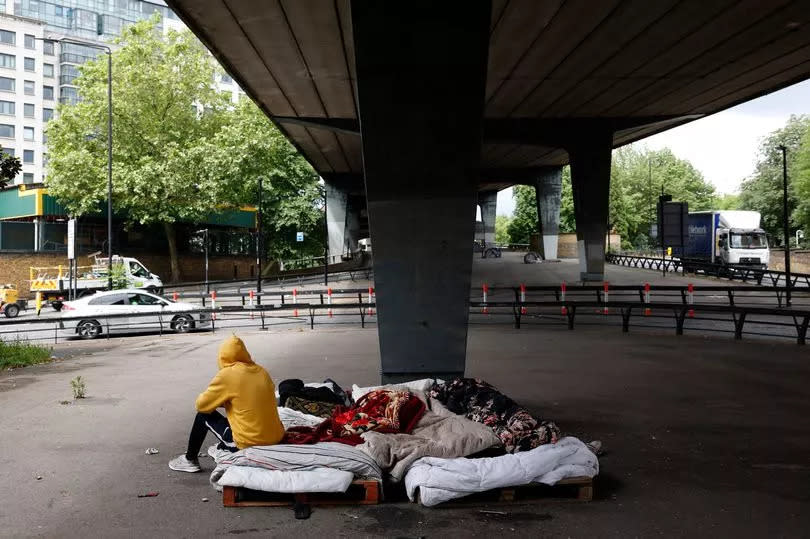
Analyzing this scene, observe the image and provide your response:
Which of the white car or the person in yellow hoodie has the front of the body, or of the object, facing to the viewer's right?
the white car

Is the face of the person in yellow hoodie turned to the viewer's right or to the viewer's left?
to the viewer's left

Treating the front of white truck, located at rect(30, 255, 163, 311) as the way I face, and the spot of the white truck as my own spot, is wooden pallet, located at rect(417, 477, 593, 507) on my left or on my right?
on my right

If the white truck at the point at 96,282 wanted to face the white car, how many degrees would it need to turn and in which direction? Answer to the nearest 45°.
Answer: approximately 135° to its right

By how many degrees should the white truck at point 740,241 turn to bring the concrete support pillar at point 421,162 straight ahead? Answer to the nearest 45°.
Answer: approximately 45° to its right

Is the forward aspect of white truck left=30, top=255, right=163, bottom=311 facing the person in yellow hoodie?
no

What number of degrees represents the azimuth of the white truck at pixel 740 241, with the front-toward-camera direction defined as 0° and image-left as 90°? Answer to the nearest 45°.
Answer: approximately 315°

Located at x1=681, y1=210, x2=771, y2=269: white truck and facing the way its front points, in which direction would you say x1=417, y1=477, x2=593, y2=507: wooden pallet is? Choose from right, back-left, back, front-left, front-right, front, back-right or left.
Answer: front-right

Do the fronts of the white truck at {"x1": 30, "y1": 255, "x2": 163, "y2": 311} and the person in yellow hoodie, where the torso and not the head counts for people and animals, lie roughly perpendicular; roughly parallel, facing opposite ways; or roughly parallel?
roughly perpendicular

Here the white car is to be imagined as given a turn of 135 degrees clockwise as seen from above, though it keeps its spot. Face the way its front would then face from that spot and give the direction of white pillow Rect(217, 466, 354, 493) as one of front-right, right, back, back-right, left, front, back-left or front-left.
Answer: front-left

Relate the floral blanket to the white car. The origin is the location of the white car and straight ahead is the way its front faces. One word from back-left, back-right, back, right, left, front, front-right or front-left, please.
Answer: right

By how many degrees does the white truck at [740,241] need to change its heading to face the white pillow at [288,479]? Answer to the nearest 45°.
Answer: approximately 45° to its right

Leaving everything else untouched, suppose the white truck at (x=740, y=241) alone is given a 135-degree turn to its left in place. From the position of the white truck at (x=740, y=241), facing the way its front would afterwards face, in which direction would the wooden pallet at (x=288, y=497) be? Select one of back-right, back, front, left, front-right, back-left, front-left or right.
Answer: back

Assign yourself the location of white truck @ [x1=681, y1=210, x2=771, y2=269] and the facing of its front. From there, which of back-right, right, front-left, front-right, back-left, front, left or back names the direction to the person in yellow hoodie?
front-right
